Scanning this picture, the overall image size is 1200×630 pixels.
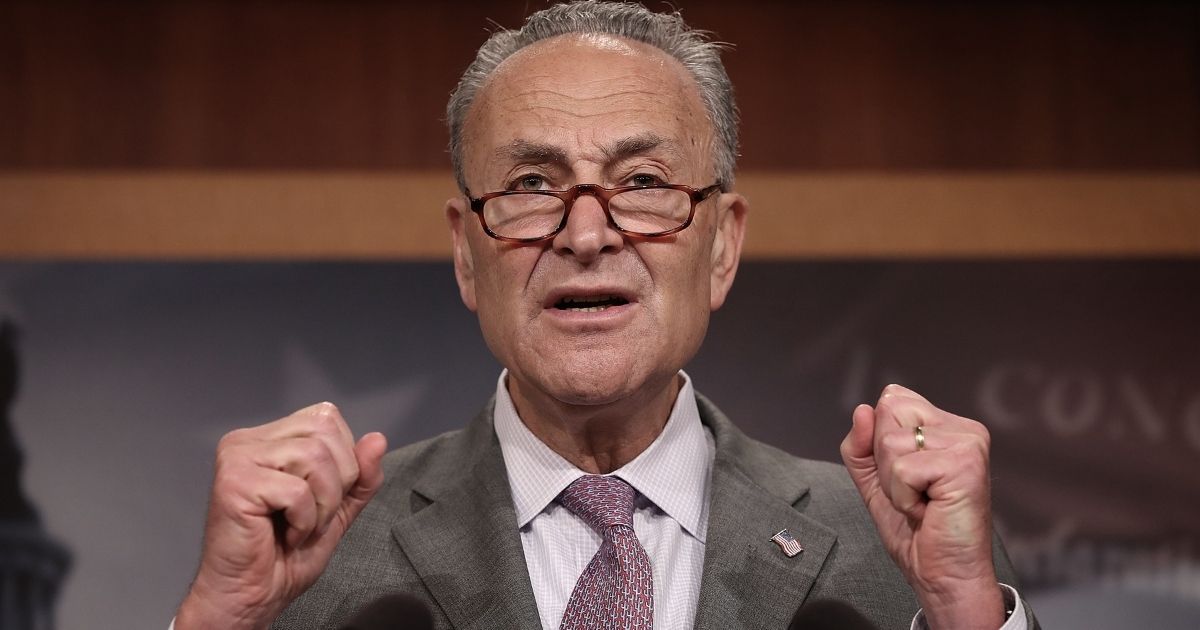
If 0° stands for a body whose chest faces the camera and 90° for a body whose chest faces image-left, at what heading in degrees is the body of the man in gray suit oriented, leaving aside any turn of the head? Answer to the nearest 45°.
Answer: approximately 0°
